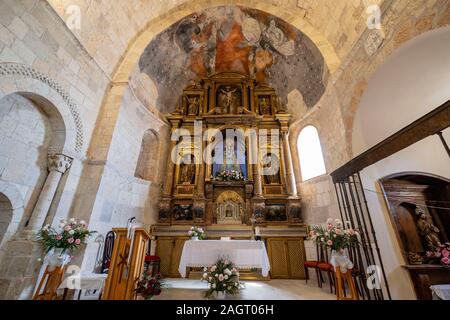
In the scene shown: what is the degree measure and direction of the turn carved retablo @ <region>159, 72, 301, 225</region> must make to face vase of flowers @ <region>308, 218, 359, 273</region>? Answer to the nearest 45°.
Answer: approximately 45° to its left

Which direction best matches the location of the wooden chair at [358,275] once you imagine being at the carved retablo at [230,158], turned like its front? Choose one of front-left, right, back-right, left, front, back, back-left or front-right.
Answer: front-left

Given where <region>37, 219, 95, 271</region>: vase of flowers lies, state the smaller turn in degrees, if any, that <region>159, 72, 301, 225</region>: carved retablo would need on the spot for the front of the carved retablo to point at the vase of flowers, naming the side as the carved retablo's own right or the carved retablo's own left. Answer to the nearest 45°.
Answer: approximately 45° to the carved retablo's own right

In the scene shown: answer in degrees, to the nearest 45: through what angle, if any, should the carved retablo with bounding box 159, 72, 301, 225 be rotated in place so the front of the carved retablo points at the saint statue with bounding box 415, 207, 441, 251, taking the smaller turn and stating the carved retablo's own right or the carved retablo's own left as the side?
approximately 45° to the carved retablo's own left

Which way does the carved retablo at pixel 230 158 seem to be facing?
toward the camera

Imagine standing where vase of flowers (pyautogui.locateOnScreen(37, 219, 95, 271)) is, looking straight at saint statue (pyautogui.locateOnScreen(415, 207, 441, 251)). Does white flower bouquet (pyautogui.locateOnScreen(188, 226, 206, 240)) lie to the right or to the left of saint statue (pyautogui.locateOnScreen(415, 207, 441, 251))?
left

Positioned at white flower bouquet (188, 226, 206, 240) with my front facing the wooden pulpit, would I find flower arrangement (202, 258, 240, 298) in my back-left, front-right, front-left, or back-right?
front-left

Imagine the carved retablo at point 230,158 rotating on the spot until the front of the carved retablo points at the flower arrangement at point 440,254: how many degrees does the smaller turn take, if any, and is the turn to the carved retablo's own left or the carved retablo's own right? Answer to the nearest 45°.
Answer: approximately 45° to the carved retablo's own left

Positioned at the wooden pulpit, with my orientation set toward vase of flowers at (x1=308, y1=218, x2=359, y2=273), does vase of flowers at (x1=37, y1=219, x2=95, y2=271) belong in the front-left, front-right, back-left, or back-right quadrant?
back-left

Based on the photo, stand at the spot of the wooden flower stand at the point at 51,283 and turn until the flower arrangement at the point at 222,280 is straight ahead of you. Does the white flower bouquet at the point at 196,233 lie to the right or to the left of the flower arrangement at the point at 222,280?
left

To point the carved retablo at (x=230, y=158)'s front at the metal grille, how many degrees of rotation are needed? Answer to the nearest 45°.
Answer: approximately 45° to its left
